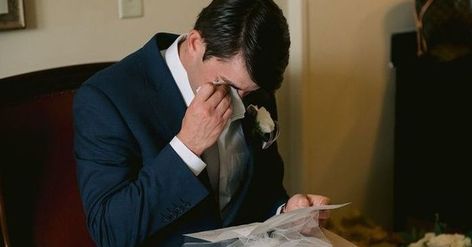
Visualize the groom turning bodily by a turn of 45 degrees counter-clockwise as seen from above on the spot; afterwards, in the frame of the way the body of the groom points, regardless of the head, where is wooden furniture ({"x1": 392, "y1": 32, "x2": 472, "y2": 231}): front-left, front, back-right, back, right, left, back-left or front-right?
front-left

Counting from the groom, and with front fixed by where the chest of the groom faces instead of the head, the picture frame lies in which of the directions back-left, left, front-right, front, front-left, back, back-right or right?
back

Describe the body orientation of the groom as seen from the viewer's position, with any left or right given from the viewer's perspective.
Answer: facing the viewer and to the right of the viewer
